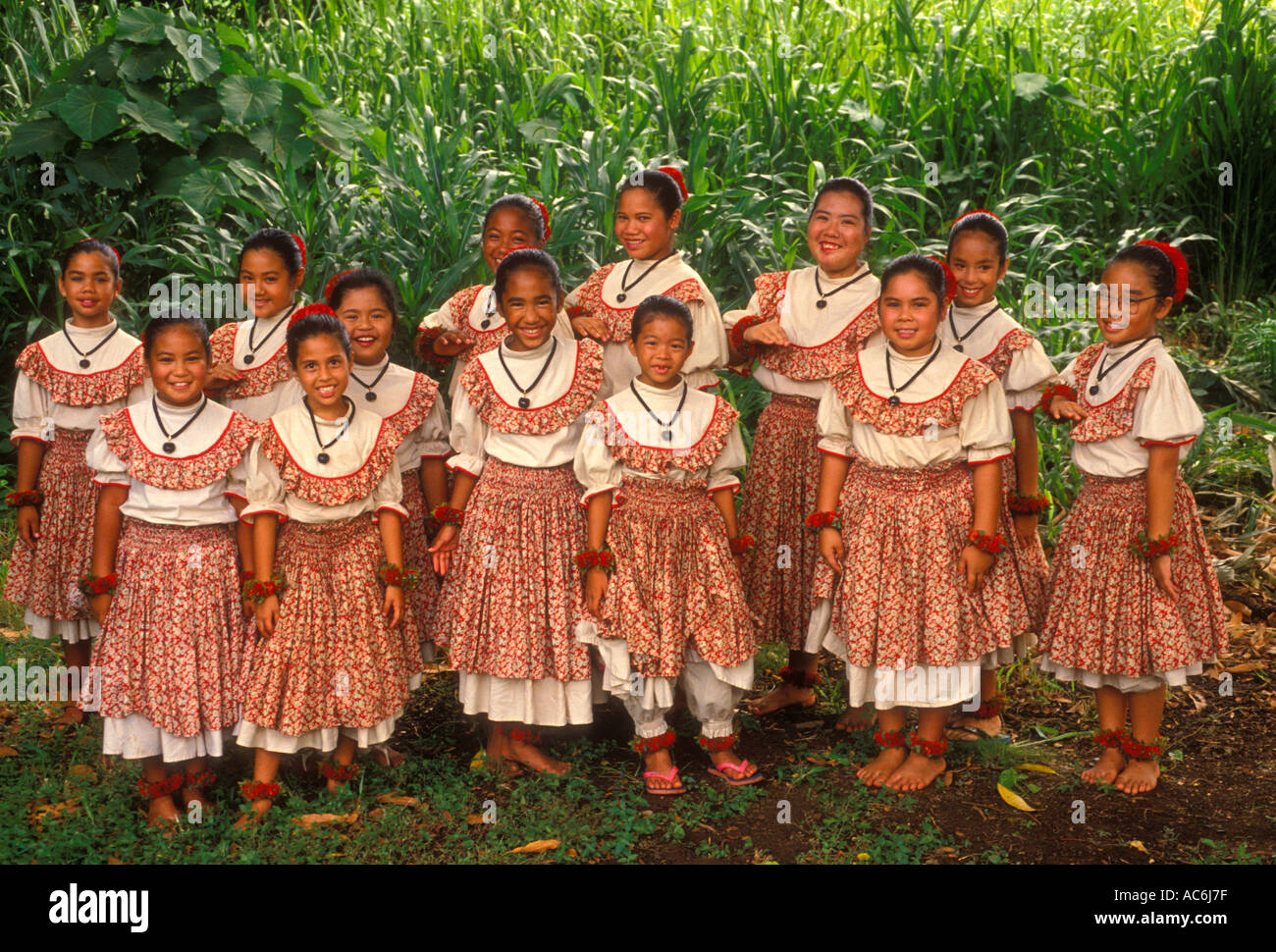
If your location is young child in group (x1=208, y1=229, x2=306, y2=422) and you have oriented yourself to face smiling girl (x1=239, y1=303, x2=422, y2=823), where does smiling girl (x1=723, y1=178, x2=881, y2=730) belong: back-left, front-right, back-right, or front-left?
front-left

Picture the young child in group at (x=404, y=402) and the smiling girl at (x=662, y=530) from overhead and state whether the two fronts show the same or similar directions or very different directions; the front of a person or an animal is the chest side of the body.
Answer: same or similar directions

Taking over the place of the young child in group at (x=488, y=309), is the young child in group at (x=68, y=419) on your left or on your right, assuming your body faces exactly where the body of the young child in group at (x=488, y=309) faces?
on your right

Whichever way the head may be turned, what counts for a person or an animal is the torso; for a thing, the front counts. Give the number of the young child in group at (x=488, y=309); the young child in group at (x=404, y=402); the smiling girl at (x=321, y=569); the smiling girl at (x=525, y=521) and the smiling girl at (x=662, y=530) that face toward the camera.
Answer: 5

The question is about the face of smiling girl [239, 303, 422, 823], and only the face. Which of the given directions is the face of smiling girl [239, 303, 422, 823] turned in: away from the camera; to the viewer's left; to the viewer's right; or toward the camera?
toward the camera

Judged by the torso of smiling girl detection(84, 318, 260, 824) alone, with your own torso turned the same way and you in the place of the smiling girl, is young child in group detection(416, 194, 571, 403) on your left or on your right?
on your left

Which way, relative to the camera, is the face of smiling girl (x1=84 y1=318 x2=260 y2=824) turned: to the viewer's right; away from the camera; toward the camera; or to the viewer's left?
toward the camera

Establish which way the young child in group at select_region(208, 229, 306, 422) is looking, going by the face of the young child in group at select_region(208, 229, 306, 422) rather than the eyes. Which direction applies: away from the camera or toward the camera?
toward the camera

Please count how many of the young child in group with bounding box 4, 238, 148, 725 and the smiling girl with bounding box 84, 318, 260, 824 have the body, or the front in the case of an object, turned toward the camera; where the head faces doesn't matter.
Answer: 2

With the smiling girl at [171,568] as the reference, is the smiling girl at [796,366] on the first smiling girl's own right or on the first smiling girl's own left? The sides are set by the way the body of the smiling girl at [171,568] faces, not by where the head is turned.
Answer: on the first smiling girl's own left

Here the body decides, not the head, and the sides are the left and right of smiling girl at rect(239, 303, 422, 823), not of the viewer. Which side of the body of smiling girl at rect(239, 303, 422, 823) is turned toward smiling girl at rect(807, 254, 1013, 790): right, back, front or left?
left

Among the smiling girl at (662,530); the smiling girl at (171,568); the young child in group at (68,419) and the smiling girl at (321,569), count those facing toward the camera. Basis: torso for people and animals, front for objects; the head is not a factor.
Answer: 4

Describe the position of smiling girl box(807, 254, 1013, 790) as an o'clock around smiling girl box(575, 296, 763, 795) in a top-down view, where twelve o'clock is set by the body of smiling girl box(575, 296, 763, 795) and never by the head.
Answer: smiling girl box(807, 254, 1013, 790) is roughly at 9 o'clock from smiling girl box(575, 296, 763, 795).

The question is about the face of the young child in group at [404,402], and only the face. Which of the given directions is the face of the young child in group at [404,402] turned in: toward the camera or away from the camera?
toward the camera

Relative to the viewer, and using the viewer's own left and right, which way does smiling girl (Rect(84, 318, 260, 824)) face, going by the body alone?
facing the viewer

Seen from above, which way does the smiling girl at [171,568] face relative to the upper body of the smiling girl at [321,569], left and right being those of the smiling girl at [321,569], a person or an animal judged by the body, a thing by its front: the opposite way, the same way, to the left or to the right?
the same way

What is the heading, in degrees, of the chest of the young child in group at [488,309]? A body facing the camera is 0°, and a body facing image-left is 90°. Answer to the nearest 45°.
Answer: approximately 0°
